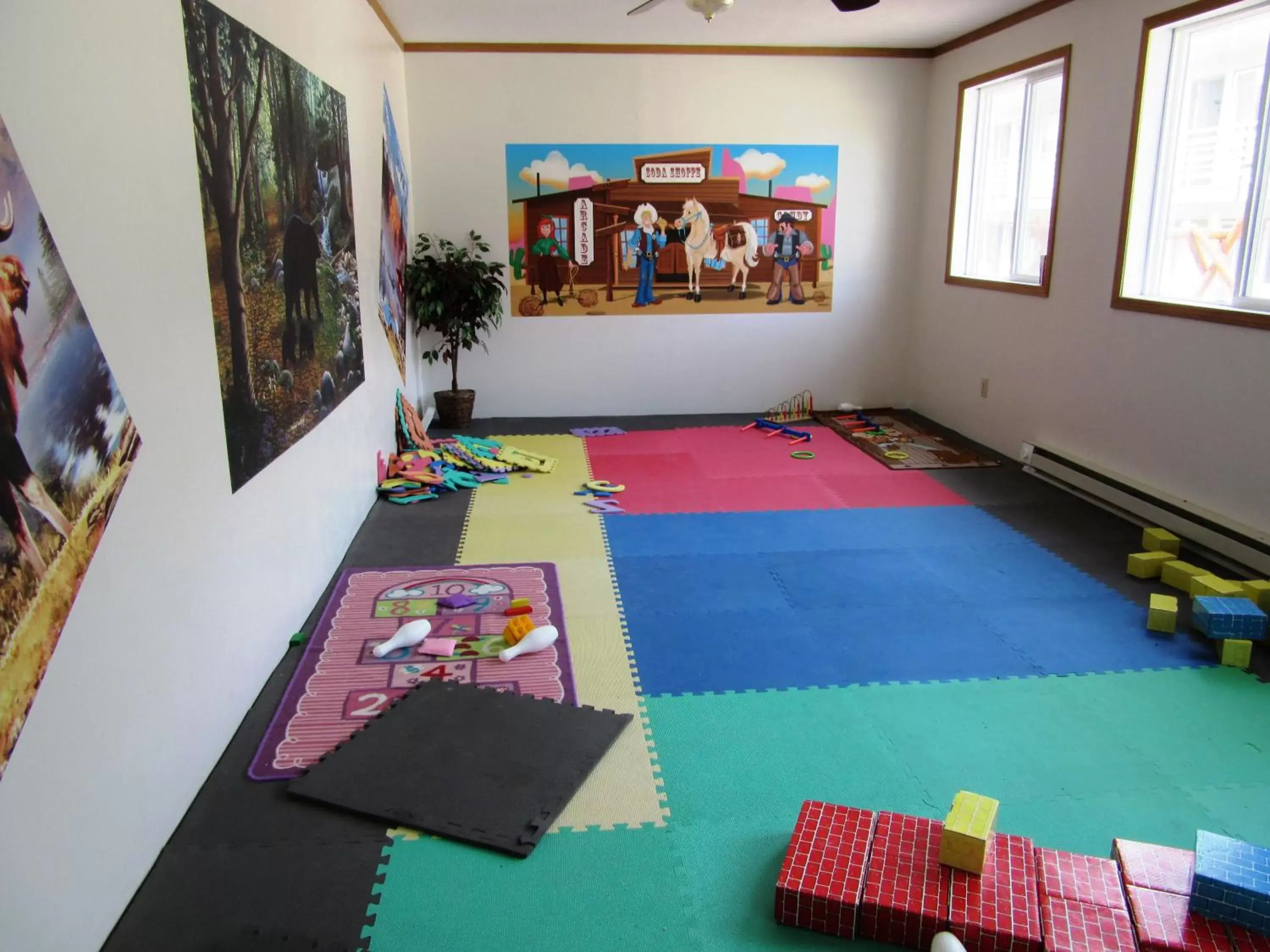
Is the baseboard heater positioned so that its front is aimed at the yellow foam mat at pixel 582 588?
yes

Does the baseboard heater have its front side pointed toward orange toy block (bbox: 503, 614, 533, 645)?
yes

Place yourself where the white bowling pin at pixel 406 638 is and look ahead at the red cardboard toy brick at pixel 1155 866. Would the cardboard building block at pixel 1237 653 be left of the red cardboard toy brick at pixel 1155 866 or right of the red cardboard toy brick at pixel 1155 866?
left

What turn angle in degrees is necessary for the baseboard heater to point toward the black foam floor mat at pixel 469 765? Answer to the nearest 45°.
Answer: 0° — it already faces it

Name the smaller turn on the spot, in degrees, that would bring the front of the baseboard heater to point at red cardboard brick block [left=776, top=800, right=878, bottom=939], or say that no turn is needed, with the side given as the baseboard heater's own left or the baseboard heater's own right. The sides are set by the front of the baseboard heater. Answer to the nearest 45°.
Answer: approximately 45° to the baseboard heater's own left

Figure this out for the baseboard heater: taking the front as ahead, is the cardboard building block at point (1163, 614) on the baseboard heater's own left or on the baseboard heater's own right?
on the baseboard heater's own left

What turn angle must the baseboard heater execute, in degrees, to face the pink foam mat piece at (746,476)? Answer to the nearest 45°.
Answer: approximately 45° to its right

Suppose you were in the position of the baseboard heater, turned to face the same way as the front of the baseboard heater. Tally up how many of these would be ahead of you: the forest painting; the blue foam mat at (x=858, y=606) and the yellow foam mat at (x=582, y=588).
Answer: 3

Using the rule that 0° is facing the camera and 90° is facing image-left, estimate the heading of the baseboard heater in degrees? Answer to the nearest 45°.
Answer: approximately 45°

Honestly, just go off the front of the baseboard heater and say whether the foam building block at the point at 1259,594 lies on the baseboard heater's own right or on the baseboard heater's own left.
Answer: on the baseboard heater's own left
